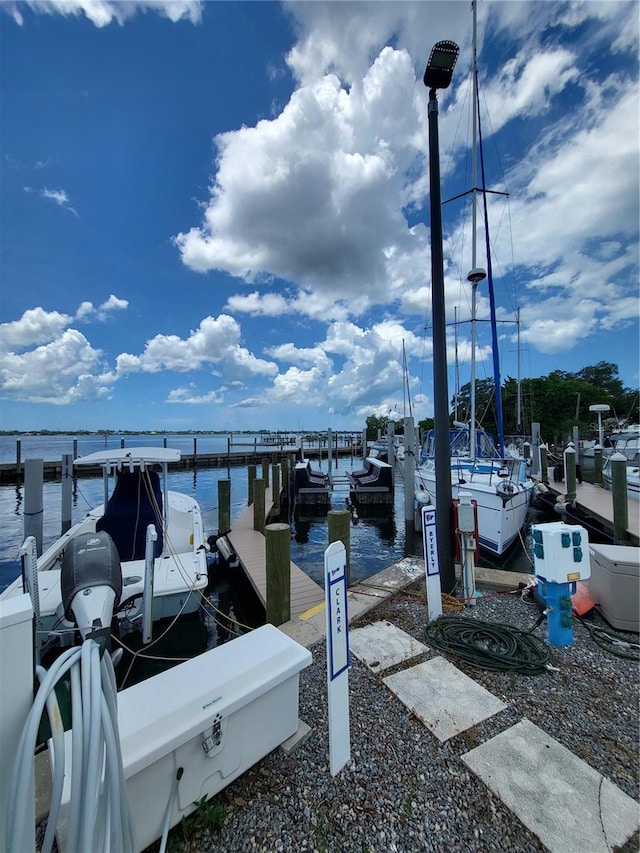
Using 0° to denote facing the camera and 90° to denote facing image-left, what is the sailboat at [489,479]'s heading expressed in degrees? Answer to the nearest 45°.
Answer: approximately 315°

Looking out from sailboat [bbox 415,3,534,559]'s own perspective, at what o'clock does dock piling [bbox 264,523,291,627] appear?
The dock piling is roughly at 2 o'clock from the sailboat.

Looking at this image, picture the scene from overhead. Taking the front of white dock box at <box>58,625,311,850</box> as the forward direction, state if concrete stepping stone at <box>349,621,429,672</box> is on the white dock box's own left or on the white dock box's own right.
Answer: on the white dock box's own left
